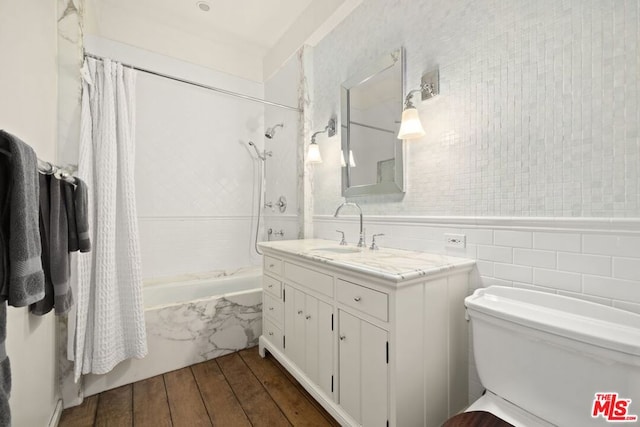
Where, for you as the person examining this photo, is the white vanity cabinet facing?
facing the viewer and to the left of the viewer

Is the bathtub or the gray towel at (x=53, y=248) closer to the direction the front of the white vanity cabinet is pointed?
the gray towel

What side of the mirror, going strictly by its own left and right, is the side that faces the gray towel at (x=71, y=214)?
front

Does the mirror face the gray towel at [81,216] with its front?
yes

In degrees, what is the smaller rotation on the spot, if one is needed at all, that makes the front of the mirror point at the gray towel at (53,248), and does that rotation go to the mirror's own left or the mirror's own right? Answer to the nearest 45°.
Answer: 0° — it already faces it

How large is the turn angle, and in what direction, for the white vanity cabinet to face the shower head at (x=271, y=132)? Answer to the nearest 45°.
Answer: approximately 90° to its right

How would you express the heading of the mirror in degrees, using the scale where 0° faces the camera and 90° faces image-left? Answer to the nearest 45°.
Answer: approximately 45°

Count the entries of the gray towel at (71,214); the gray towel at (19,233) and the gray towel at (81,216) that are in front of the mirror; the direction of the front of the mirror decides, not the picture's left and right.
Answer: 3

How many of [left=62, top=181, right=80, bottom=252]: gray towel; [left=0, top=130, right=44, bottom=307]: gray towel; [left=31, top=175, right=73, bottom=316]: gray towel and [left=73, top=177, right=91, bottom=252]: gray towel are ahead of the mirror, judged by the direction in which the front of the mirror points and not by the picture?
4

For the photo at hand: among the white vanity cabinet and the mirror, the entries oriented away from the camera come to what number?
0
